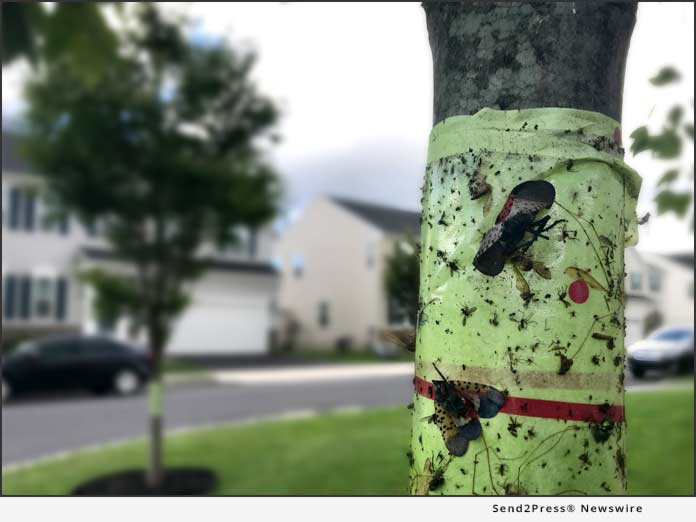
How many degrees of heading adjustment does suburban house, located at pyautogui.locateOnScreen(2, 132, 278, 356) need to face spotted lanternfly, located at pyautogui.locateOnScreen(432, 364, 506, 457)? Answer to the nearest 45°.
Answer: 0° — it already faces it

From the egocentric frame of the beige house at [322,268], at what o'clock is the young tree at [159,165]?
The young tree is roughly at 2 o'clock from the beige house.

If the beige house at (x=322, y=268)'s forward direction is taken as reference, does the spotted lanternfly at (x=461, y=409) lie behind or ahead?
ahead

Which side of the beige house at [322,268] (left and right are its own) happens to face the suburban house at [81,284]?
right

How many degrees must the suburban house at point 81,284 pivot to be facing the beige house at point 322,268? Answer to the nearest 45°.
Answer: approximately 135° to its left

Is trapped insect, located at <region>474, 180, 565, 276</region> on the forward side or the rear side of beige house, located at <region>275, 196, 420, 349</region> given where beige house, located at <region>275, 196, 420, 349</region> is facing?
on the forward side

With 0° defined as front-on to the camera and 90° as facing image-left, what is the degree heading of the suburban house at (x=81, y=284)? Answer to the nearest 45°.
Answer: approximately 0°
